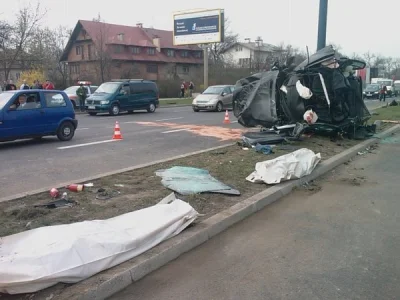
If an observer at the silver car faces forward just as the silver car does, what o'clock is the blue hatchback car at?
The blue hatchback car is roughly at 11 o'clock from the silver car.

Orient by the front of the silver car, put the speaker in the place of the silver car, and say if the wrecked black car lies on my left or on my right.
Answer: on my left

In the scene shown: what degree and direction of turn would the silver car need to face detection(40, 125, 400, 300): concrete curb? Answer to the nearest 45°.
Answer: approximately 45° to its left

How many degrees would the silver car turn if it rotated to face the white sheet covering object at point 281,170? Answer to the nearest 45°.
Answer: approximately 45° to its left

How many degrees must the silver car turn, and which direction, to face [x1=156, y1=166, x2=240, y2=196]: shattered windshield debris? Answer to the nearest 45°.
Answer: approximately 45° to its left

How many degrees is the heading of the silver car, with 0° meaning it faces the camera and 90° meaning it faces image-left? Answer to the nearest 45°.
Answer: approximately 45°

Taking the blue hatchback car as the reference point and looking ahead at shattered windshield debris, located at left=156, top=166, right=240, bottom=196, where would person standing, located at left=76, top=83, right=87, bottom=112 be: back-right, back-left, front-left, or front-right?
back-left

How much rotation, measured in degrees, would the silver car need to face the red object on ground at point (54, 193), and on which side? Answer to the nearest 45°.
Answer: approximately 45° to its left

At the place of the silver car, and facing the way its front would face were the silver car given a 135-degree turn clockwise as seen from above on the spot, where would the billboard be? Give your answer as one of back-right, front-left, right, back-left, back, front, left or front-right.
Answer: front
